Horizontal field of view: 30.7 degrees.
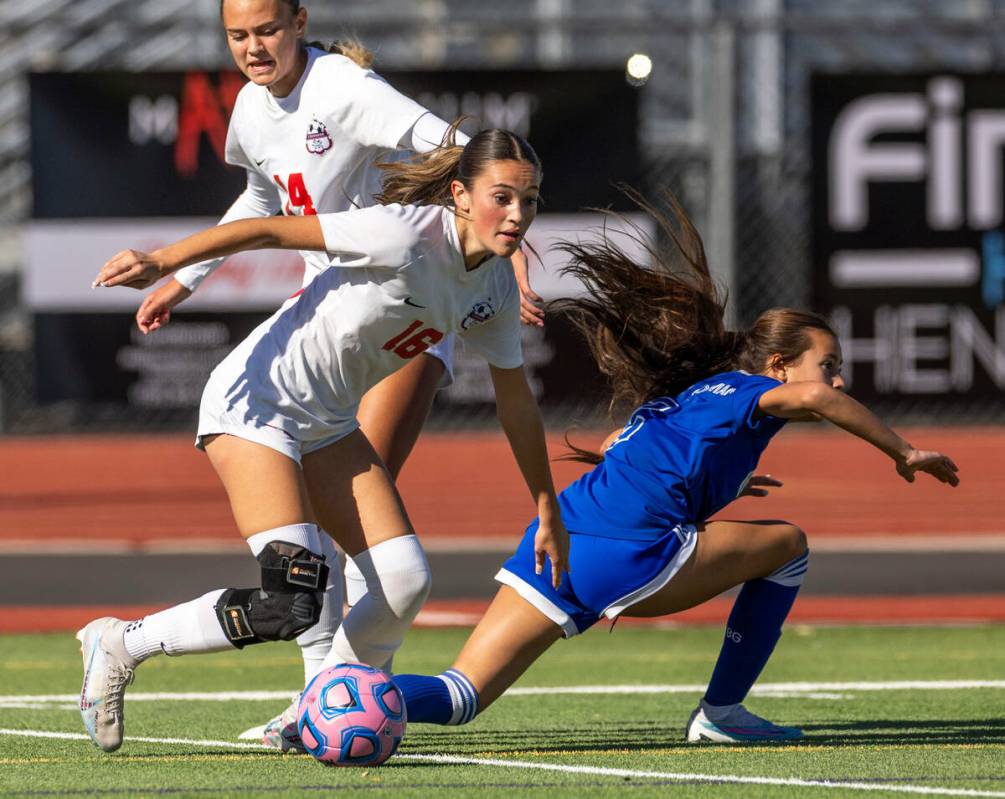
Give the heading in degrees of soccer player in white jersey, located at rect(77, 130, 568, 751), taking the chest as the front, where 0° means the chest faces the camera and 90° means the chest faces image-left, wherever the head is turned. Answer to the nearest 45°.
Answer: approximately 315°

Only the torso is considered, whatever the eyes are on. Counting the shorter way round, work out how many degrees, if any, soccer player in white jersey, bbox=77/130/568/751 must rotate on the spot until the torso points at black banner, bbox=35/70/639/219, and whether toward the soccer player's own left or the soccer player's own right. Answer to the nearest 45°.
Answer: approximately 135° to the soccer player's own left

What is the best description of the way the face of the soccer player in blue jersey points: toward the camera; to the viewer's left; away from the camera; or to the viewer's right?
to the viewer's right

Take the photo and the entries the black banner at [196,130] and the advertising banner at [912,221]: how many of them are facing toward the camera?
2

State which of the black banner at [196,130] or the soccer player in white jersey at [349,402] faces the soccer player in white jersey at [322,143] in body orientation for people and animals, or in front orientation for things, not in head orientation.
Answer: the black banner

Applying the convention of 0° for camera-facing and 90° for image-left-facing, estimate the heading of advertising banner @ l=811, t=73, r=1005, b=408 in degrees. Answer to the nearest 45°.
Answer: approximately 0°

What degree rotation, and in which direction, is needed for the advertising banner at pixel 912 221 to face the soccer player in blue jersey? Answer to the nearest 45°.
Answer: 0° — it already faces them

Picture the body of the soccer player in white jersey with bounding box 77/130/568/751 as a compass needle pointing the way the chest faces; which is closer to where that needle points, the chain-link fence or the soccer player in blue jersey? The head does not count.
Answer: the soccer player in blue jersey

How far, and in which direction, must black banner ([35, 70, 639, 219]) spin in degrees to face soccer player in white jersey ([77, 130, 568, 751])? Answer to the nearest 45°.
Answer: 0° — it already faces them
